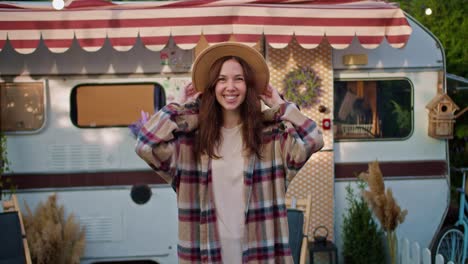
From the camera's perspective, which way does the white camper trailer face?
to the viewer's right

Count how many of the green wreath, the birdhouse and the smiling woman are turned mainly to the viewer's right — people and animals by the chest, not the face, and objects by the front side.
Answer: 0

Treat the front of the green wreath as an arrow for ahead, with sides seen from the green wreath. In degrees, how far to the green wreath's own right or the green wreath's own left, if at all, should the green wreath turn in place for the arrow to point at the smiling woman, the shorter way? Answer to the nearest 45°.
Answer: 0° — it already faces them

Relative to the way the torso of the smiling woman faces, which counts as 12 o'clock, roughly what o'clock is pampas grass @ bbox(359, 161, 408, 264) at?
The pampas grass is roughly at 7 o'clock from the smiling woman.

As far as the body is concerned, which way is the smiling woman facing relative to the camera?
toward the camera

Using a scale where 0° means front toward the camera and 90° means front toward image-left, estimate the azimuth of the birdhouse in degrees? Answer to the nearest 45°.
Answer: approximately 0°

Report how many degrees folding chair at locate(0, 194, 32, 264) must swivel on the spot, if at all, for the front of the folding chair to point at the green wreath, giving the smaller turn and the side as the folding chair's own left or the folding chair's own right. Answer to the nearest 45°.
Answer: approximately 45° to the folding chair's own left

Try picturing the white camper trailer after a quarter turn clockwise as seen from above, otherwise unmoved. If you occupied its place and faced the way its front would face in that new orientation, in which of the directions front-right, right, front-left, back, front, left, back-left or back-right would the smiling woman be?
front

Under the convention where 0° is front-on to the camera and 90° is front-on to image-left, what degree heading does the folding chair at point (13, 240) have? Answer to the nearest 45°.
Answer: approximately 315°
